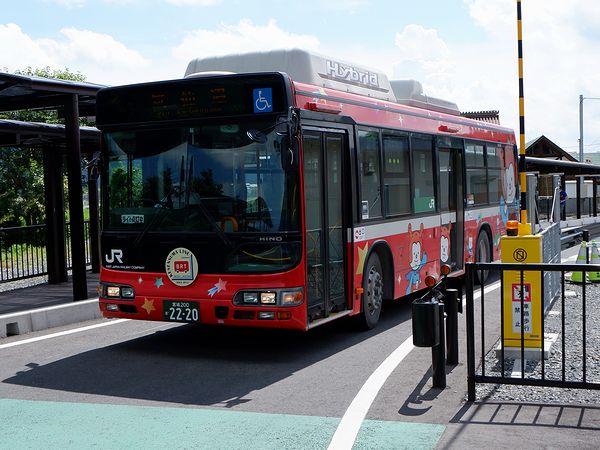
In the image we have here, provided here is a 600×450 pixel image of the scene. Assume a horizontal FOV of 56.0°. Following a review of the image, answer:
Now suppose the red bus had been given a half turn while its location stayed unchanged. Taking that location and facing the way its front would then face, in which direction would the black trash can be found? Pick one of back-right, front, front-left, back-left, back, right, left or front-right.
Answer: right

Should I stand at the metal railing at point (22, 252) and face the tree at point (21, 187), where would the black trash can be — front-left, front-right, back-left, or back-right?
back-right

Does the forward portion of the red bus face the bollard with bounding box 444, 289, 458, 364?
no

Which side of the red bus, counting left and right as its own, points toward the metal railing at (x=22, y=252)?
right

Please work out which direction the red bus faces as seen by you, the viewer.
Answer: facing the viewer and to the left of the viewer

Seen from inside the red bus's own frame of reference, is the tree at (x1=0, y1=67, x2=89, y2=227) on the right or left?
on its right

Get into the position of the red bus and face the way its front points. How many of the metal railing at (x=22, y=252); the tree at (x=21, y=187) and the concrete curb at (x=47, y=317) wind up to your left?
0

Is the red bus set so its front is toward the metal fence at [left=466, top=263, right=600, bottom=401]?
no
